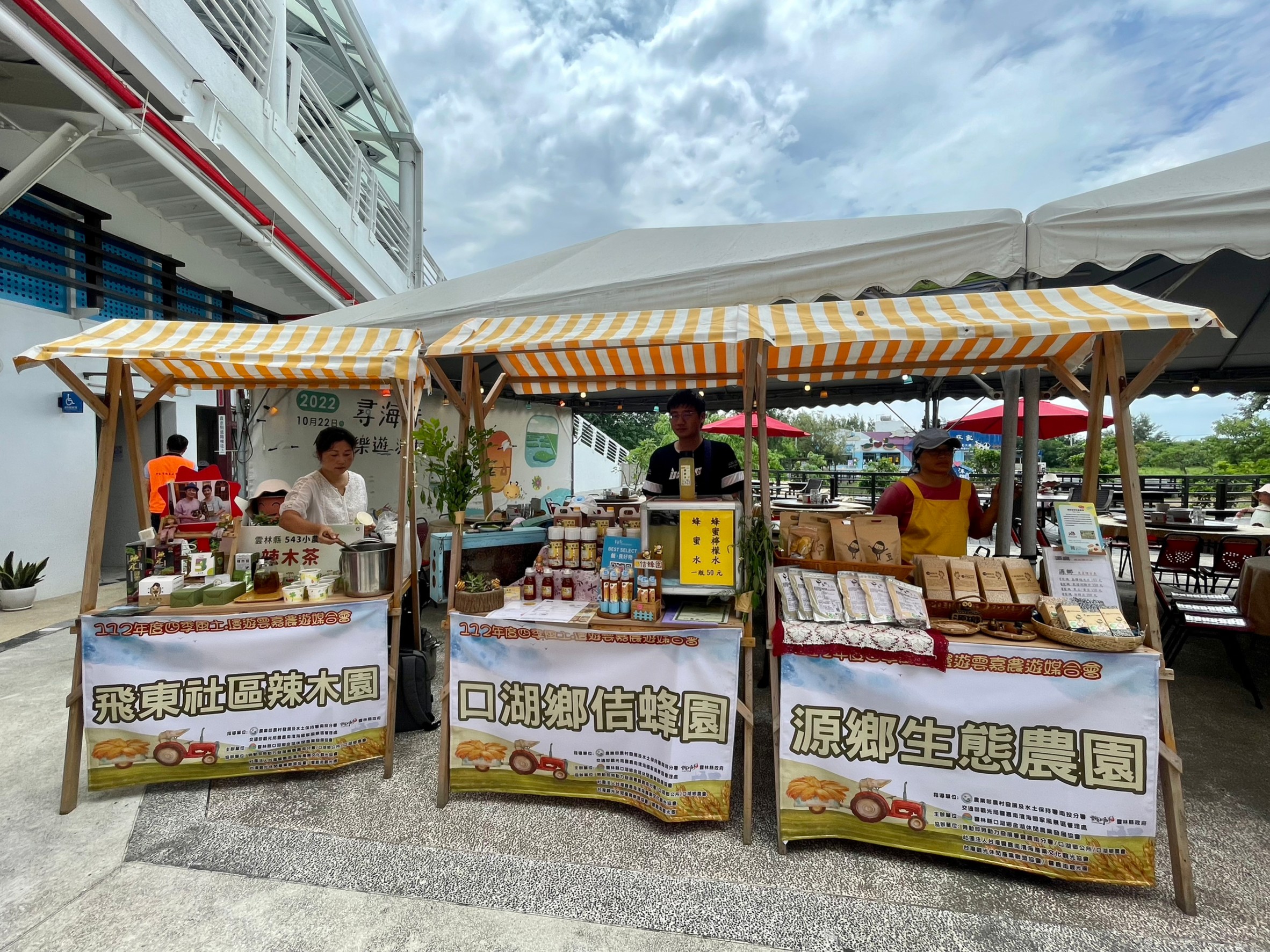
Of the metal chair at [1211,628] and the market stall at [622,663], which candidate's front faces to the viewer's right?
the metal chair

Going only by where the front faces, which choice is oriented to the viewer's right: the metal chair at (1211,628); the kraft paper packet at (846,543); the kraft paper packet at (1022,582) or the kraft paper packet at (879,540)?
the metal chair

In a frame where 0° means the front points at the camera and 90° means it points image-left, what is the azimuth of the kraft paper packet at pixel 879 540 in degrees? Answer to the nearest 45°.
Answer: approximately 0°

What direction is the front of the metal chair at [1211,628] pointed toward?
to the viewer's right

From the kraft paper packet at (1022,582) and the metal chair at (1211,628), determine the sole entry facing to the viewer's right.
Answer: the metal chair

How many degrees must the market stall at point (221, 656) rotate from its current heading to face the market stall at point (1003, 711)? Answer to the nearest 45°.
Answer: approximately 45° to its left

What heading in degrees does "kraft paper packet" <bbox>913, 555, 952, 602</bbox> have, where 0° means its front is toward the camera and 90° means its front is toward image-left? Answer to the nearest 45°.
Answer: approximately 0°
